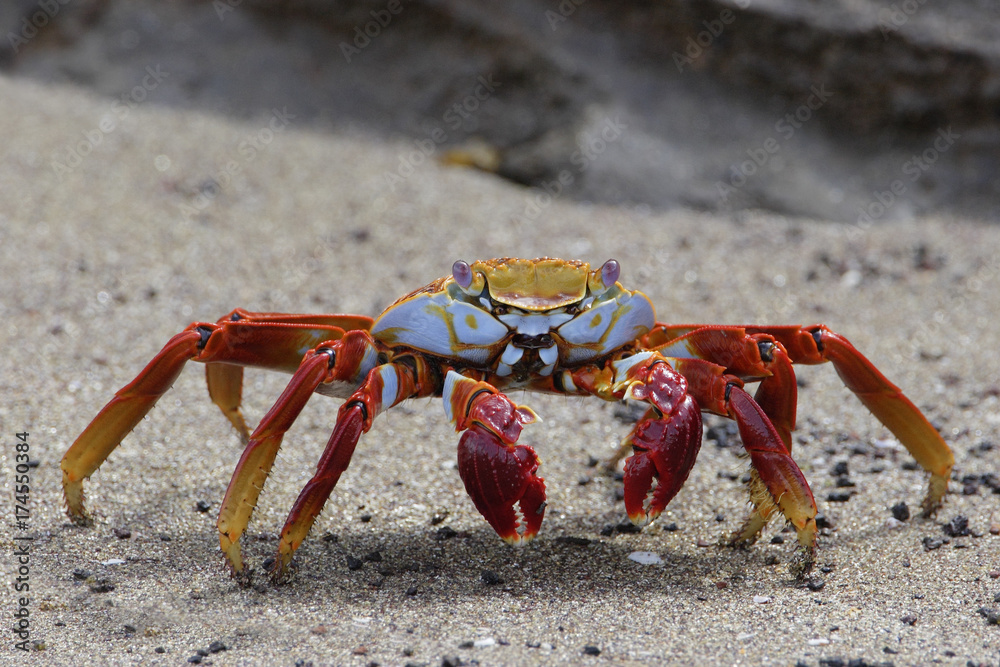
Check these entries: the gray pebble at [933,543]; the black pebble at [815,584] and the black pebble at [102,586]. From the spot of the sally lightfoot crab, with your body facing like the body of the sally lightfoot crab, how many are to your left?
2

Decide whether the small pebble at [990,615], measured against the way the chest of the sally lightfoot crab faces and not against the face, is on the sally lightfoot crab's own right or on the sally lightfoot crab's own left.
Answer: on the sally lightfoot crab's own left

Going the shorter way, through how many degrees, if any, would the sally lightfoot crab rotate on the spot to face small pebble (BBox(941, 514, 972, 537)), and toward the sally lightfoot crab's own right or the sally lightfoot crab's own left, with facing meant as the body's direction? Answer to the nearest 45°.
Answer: approximately 90° to the sally lightfoot crab's own left

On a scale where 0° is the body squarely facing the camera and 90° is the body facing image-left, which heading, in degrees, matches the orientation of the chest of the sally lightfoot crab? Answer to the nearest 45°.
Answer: approximately 0°

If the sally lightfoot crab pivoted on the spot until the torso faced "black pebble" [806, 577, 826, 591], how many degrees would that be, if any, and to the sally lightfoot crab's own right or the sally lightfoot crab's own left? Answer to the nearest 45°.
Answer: approximately 90° to the sally lightfoot crab's own left

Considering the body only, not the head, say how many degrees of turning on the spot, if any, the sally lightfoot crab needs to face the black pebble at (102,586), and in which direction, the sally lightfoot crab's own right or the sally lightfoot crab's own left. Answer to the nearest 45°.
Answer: approximately 90° to the sally lightfoot crab's own right

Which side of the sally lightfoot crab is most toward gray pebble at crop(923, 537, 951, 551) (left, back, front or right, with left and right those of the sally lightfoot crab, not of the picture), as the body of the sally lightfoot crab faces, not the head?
left
